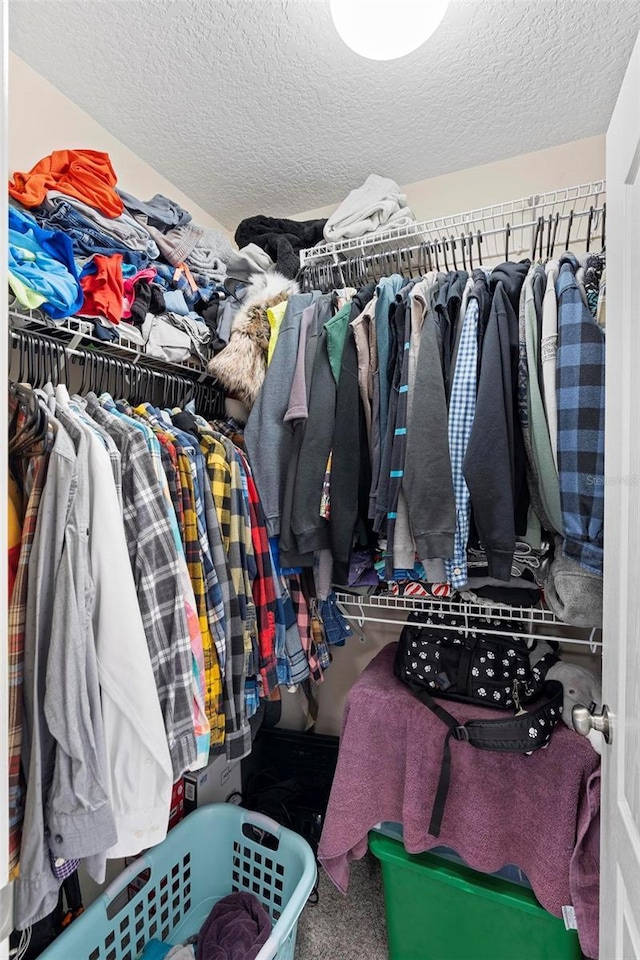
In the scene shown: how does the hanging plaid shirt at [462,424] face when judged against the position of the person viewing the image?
facing to the left of the viewer

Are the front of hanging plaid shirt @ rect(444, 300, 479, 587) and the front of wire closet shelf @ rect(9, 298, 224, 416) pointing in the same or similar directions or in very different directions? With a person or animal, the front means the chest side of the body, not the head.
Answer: very different directions

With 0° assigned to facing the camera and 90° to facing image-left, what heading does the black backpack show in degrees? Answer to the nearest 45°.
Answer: approximately 0°

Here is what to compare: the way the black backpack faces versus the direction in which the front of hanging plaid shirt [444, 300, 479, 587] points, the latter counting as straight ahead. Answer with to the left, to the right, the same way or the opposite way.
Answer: to the left

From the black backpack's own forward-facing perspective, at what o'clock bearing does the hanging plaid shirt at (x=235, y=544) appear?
The hanging plaid shirt is roughly at 2 o'clock from the black backpack.

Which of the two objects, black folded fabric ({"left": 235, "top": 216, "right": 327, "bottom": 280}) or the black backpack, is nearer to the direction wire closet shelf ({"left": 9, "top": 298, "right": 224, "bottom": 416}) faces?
the black backpack

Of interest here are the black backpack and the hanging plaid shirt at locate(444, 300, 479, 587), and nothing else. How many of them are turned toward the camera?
1

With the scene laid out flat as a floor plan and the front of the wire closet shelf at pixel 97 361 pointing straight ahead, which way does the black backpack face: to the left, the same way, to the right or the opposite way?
to the right

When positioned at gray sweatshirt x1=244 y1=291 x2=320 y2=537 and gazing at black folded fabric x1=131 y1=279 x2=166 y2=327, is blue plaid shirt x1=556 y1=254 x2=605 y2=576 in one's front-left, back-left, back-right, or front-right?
back-left

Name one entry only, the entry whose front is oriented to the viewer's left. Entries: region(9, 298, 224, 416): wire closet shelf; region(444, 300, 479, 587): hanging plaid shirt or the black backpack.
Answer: the hanging plaid shirt
